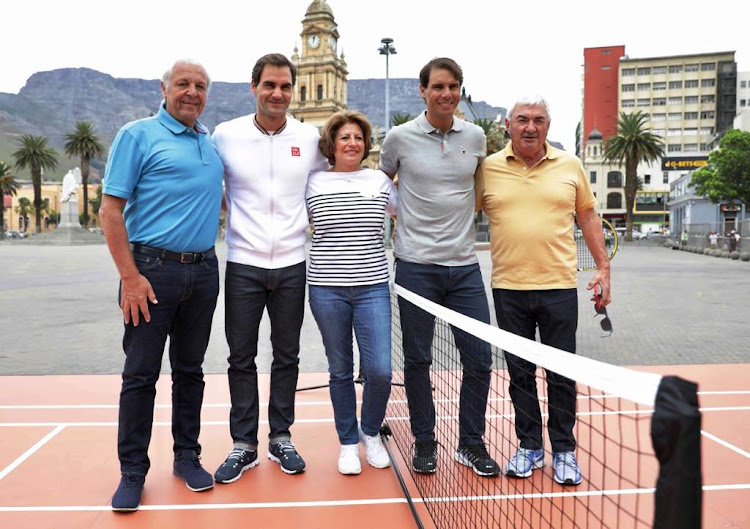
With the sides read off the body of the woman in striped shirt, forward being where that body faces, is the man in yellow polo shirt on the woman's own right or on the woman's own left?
on the woman's own left

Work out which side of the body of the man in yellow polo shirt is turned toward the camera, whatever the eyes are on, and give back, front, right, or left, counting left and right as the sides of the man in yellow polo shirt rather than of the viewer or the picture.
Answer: front

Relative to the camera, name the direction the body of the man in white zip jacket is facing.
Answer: toward the camera

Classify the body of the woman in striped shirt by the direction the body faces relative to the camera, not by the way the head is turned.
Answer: toward the camera

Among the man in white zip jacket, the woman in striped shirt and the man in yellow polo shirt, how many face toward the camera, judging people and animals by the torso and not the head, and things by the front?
3

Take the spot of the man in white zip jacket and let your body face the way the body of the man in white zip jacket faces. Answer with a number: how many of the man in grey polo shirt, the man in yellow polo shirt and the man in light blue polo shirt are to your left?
2

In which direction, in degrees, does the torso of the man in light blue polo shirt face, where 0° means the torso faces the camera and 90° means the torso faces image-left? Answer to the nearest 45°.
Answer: approximately 315°

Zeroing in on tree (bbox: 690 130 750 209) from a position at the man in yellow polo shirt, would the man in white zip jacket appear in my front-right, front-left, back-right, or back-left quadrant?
back-left

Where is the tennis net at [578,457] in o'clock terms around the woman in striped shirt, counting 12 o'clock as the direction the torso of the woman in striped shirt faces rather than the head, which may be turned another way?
The tennis net is roughly at 10 o'clock from the woman in striped shirt.
